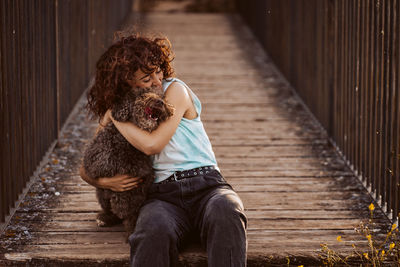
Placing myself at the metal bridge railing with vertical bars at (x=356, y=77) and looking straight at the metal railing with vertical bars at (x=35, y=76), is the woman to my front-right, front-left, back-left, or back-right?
front-left

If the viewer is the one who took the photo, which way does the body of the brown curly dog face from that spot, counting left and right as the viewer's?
facing the viewer and to the right of the viewer

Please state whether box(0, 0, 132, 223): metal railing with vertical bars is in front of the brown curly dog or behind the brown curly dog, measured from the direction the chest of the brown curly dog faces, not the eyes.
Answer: behind

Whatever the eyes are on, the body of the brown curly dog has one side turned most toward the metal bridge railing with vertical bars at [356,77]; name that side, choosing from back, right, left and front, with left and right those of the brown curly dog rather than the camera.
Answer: left

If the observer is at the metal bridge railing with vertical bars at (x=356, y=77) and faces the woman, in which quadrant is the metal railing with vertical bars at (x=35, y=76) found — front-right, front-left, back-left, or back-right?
front-right
